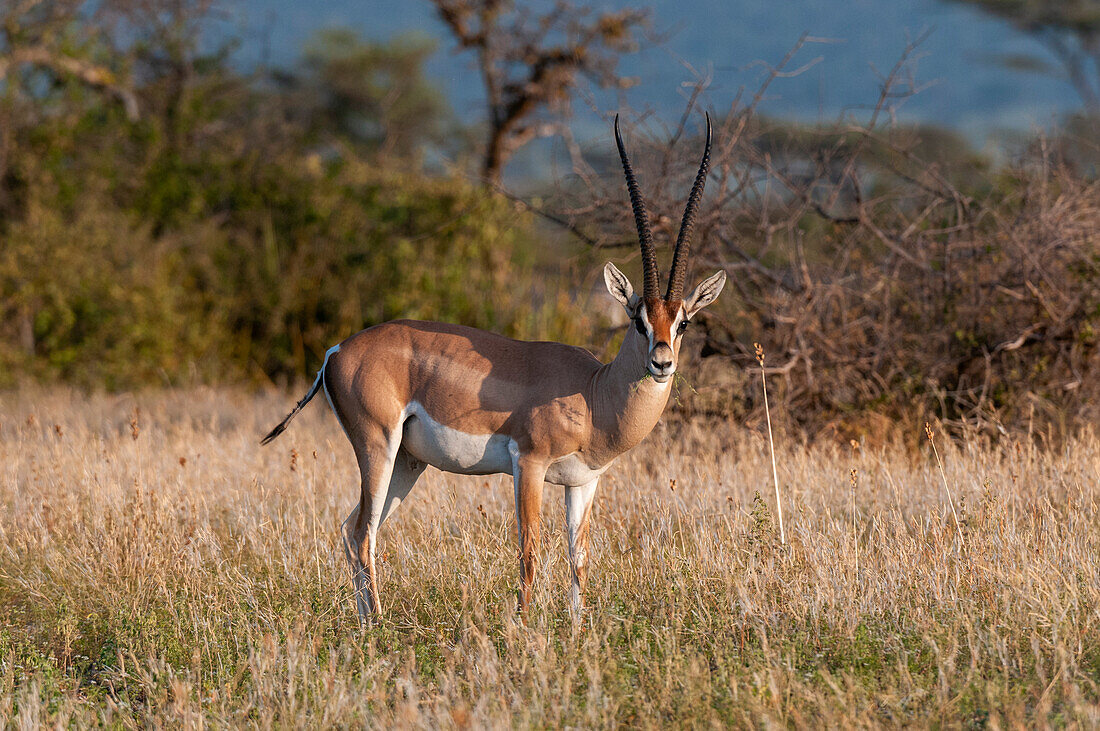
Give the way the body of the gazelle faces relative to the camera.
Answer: to the viewer's right

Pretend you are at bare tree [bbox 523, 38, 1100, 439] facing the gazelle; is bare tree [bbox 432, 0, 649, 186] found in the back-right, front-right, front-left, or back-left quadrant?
back-right

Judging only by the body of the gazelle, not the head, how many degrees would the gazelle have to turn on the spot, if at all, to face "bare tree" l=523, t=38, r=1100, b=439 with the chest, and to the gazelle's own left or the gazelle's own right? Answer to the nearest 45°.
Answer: approximately 45° to the gazelle's own left

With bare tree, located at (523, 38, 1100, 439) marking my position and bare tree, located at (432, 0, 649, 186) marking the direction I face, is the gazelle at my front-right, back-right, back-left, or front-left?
back-left

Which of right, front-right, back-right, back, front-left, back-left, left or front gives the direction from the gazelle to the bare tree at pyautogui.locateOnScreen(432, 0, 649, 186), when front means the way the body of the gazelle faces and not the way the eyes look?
left
